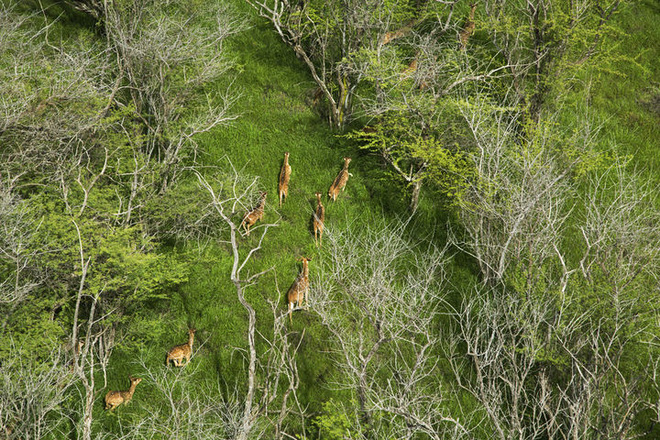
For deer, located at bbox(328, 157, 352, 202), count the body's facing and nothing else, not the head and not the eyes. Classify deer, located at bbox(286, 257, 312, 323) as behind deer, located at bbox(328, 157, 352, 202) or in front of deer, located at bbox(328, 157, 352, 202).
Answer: behind

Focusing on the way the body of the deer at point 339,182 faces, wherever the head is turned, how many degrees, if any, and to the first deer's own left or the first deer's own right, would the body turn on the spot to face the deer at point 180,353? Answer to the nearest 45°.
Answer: approximately 180°

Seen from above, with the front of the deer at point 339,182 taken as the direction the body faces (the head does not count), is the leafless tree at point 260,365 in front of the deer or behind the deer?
behind

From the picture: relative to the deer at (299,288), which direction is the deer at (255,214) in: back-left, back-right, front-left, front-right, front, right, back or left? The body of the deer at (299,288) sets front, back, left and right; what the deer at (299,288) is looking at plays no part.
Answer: left

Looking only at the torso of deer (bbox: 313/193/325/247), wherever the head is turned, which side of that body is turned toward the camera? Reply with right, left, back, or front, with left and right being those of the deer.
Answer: back

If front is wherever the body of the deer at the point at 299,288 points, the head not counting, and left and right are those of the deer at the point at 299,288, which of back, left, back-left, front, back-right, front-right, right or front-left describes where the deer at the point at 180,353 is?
back

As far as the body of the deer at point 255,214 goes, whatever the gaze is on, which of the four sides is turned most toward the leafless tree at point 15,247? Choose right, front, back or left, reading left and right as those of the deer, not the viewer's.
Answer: back

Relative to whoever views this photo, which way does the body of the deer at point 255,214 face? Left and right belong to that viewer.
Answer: facing away from the viewer and to the right of the viewer

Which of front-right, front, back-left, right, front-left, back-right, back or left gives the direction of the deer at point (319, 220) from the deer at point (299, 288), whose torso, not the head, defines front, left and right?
front-left

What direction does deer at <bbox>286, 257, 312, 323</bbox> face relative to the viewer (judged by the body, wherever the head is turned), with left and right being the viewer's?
facing away from the viewer and to the right of the viewer

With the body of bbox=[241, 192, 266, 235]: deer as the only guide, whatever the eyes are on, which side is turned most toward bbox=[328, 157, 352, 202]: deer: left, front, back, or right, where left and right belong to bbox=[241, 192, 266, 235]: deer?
front

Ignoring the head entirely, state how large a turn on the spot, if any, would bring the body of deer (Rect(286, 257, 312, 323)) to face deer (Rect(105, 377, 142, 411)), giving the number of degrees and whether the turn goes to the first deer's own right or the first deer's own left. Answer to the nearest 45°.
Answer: approximately 180°

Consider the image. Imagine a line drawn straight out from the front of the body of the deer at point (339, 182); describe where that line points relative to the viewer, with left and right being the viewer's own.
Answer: facing away from the viewer and to the right of the viewer
